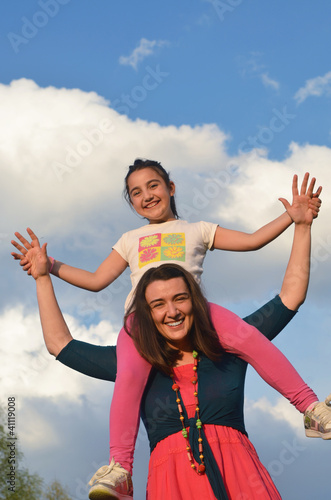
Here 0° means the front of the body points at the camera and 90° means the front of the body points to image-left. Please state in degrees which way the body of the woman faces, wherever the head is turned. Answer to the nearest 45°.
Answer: approximately 0°

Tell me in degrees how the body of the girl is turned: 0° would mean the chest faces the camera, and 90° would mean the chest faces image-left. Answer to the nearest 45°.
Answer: approximately 0°
